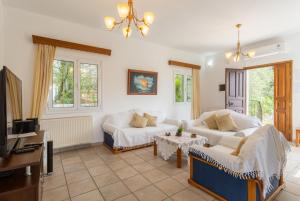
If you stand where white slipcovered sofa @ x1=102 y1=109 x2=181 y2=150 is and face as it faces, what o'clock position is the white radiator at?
The white radiator is roughly at 4 o'clock from the white slipcovered sofa.

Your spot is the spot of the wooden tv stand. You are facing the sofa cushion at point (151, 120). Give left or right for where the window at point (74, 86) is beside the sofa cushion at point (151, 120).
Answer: left

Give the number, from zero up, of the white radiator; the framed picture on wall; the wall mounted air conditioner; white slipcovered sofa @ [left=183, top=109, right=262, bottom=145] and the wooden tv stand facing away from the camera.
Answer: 0

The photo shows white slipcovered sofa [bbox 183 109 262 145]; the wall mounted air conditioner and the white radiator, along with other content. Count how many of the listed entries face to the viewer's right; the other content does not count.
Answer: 0

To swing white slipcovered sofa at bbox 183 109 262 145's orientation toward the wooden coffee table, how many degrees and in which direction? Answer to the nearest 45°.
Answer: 0° — it already faces it

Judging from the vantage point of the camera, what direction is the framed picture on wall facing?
facing the viewer and to the right of the viewer

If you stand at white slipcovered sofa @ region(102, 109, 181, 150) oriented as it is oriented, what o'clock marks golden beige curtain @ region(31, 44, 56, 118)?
The golden beige curtain is roughly at 4 o'clock from the white slipcovered sofa.

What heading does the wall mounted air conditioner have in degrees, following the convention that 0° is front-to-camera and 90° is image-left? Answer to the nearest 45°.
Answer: approximately 45°

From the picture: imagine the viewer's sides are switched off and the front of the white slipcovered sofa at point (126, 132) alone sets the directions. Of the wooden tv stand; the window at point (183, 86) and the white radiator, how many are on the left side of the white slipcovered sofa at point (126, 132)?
1

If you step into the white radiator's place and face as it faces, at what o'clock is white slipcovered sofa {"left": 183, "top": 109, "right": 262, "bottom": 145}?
The white slipcovered sofa is roughly at 10 o'clock from the white radiator.

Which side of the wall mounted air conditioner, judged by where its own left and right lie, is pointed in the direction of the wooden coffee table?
front

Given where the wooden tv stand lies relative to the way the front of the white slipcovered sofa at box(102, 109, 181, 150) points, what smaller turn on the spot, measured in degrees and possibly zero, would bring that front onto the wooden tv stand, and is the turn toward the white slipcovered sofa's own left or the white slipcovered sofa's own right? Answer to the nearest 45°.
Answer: approximately 45° to the white slipcovered sofa's own right

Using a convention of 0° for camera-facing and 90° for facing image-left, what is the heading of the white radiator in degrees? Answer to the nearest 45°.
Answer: approximately 0°

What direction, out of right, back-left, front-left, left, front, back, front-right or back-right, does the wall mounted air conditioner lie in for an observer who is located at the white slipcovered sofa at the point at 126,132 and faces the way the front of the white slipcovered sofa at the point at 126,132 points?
front-left

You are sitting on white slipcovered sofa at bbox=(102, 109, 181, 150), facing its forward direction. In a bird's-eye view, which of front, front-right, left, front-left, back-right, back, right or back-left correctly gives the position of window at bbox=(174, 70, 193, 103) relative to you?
left

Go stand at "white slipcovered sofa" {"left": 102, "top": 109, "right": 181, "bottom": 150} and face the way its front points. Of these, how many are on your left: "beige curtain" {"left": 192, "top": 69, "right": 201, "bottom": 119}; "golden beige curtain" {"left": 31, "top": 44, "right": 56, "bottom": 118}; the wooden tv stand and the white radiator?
1

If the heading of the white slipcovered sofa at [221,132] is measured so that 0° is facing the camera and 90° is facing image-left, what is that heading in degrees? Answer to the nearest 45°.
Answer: approximately 45°
